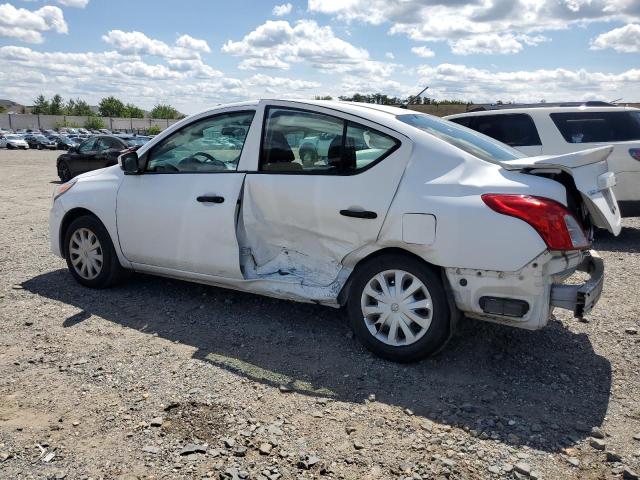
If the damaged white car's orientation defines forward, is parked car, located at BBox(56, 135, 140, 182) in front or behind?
in front

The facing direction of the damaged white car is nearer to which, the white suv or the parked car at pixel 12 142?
the parked car

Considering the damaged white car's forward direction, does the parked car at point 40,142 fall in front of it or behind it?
in front

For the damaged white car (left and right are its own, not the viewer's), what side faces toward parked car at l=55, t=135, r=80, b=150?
front

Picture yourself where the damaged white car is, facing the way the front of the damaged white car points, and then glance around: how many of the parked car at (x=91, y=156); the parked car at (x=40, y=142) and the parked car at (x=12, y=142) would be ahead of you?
3

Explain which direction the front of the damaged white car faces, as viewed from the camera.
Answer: facing away from the viewer and to the left of the viewer

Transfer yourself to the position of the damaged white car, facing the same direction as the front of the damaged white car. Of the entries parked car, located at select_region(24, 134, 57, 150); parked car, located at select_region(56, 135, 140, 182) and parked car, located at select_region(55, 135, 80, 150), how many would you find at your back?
0

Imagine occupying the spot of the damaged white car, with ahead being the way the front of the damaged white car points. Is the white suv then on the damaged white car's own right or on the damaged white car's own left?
on the damaged white car's own right

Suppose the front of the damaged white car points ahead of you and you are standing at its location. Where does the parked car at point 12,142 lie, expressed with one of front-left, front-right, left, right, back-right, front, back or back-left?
front
